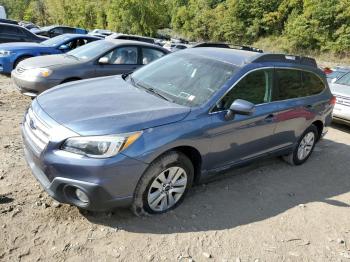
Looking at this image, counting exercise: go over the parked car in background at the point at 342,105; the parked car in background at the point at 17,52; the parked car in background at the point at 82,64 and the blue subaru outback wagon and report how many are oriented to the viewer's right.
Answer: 0

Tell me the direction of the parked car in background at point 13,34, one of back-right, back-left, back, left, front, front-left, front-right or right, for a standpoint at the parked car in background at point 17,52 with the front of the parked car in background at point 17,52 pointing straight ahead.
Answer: back-right

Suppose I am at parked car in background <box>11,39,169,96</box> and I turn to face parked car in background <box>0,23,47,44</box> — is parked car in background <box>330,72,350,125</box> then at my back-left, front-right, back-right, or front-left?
back-right

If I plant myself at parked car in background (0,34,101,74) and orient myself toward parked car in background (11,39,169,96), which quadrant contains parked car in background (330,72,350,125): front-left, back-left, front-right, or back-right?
front-left

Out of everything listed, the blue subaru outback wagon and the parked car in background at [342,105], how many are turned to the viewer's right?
0

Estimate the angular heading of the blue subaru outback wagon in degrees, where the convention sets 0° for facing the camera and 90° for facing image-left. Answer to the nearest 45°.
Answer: approximately 45°

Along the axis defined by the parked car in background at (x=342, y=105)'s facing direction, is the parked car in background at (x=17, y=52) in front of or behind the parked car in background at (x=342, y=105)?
in front

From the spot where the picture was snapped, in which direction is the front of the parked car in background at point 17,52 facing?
facing the viewer and to the left of the viewer

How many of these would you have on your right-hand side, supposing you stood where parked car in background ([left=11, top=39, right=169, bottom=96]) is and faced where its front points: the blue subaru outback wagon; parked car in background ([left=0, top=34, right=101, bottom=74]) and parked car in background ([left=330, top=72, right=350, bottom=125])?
1

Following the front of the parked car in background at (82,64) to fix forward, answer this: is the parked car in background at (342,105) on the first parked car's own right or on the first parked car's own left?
on the first parked car's own left

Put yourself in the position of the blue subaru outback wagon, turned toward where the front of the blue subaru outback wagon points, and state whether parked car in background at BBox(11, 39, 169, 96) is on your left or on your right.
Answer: on your right

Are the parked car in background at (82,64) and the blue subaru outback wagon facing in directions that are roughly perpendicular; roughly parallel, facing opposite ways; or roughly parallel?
roughly parallel

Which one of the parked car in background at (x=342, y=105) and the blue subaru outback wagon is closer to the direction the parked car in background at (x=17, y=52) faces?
the blue subaru outback wagon
